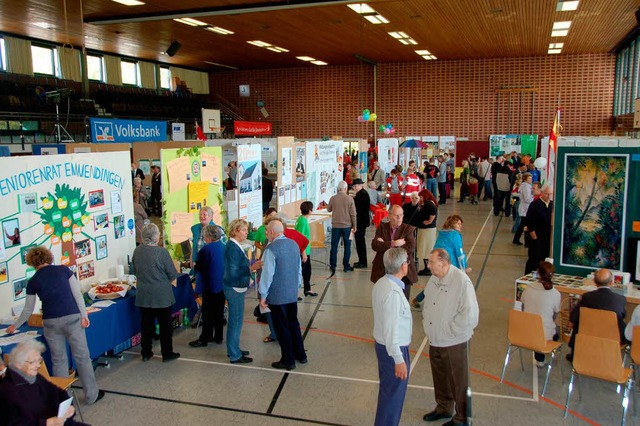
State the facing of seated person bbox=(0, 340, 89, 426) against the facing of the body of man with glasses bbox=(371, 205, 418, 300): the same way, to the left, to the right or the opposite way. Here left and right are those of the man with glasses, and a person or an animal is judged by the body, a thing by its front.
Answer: to the left

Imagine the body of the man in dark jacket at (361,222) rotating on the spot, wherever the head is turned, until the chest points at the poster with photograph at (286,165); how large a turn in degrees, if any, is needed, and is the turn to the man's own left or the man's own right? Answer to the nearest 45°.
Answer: approximately 45° to the man's own right

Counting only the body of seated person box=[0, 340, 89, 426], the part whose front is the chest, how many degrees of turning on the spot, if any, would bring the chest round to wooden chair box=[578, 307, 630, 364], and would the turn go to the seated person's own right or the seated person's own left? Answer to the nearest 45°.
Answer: approximately 45° to the seated person's own left

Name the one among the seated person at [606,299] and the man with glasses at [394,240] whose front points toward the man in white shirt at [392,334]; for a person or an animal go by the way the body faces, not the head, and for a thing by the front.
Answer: the man with glasses

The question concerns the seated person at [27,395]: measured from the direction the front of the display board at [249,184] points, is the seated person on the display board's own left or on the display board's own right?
on the display board's own right

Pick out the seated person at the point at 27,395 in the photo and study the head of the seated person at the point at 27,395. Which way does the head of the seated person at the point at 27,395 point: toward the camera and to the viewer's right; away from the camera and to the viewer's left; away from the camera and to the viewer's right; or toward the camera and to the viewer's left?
toward the camera and to the viewer's right

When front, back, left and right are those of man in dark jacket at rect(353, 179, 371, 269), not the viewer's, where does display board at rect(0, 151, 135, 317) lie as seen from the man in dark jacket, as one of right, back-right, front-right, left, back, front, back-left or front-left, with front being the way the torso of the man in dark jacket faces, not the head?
front-left

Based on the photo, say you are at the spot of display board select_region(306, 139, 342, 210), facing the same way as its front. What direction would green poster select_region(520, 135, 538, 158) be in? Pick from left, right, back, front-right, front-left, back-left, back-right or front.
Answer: left

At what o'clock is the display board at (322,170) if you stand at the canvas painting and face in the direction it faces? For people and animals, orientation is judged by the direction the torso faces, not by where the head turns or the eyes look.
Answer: The display board is roughly at 4 o'clock from the canvas painting.
